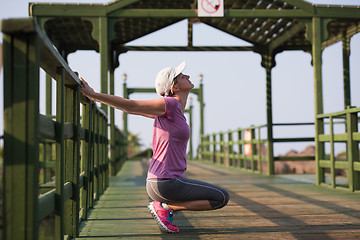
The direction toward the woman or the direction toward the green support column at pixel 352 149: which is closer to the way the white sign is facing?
the woman

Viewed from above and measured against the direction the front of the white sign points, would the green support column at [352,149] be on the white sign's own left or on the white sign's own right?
on the white sign's own left

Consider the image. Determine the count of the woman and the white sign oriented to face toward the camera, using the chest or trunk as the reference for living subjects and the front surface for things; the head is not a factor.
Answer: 1

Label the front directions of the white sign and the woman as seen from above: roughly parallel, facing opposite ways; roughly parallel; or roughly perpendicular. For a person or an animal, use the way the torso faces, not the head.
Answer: roughly perpendicular

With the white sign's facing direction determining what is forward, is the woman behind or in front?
in front

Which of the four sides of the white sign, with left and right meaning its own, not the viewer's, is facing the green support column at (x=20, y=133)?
front
